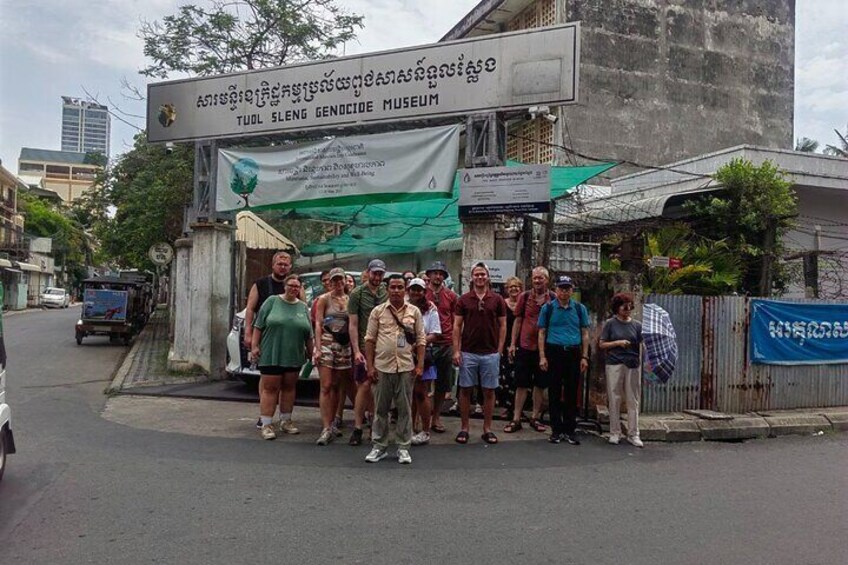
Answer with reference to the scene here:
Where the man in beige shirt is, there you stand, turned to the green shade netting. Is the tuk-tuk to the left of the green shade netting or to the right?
left

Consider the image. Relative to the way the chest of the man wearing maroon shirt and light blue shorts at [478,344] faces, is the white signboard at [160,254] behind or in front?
behind

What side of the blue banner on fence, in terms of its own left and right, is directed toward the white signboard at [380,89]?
right

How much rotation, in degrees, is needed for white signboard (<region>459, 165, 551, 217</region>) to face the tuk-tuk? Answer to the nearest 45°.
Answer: approximately 135° to its right

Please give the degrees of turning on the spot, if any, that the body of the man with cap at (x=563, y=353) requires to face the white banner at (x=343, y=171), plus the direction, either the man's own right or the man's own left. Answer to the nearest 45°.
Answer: approximately 135° to the man's own right

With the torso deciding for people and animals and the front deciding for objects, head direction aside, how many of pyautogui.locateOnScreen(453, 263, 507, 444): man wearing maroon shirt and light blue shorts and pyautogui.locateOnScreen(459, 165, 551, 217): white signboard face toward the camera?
2

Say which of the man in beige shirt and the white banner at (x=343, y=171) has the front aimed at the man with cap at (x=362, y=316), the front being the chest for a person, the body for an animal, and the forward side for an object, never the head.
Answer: the white banner

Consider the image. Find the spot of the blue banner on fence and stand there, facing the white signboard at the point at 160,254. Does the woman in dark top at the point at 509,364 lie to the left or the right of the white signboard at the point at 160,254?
left

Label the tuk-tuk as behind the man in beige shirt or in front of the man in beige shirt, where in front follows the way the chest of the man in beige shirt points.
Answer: behind
